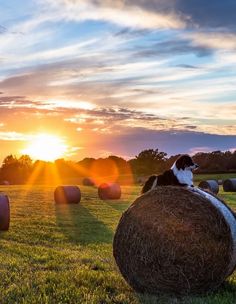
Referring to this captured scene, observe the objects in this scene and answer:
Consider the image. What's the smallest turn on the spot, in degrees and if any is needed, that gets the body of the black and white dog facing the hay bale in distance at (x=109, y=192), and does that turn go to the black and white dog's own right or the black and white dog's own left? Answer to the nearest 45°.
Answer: approximately 90° to the black and white dog's own left

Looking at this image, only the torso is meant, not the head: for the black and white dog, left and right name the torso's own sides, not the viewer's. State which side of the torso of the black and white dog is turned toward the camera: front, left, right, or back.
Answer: right

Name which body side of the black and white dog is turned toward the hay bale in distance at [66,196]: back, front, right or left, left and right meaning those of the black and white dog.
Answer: left

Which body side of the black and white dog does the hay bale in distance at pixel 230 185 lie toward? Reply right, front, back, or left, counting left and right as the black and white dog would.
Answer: left

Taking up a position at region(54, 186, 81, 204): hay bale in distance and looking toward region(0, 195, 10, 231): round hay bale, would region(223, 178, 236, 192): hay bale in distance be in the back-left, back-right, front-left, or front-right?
back-left

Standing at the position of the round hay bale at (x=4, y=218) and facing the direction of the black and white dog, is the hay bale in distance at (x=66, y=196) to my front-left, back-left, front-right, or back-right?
back-left
